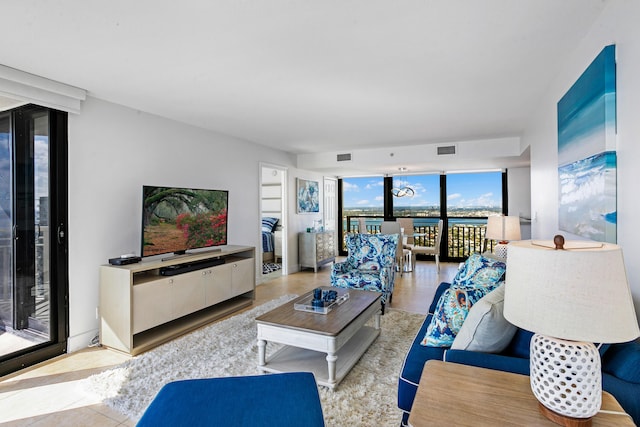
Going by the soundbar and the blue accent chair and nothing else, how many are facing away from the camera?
0

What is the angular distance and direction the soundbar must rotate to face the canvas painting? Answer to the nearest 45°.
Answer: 0° — it already faces it

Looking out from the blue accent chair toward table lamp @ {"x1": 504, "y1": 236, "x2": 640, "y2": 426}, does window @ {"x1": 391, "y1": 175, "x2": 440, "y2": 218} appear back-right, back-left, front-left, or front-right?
back-left

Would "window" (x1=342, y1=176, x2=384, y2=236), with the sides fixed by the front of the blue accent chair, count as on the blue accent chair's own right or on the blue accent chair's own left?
on the blue accent chair's own right

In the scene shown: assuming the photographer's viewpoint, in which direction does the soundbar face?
facing the viewer and to the right of the viewer

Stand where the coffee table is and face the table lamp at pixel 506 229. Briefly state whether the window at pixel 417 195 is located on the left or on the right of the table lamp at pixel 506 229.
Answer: left

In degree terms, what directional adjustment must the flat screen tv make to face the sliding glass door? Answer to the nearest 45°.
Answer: approximately 135° to its right

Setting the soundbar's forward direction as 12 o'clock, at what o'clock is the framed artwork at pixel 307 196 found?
The framed artwork is roughly at 9 o'clock from the soundbar.

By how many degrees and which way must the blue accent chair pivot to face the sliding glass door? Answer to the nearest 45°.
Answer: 0° — it already faces it

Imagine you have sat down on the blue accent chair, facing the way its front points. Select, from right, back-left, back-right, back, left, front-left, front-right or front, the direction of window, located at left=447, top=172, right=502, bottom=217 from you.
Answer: back

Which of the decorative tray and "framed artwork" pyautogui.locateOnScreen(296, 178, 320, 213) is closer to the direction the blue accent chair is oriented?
the decorative tray

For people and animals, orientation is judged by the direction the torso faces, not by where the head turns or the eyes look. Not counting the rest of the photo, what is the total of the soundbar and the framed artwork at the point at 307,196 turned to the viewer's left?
0

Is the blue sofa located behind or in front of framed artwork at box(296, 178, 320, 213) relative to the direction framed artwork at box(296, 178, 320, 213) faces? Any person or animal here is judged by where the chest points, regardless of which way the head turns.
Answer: in front

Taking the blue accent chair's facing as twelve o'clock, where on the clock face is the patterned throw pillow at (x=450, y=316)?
The patterned throw pillow is roughly at 10 o'clock from the blue accent chair.
